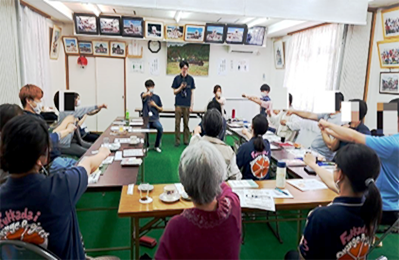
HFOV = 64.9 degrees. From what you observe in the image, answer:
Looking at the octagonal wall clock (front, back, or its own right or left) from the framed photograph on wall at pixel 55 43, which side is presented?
right

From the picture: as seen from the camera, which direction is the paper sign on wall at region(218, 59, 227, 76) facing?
toward the camera

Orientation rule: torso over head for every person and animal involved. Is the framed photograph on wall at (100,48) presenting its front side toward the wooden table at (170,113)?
no

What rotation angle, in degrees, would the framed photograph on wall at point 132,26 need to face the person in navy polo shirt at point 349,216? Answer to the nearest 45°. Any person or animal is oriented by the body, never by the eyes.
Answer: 0° — it already faces them

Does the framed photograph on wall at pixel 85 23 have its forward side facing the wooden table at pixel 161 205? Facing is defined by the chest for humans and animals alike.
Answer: yes

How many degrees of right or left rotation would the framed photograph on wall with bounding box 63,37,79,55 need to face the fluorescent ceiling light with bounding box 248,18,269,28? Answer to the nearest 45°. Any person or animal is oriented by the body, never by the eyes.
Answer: approximately 45° to its left

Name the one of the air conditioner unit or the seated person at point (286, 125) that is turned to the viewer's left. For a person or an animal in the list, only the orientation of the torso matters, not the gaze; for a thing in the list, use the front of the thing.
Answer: the seated person

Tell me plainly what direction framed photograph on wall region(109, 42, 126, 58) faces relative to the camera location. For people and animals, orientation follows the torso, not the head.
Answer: facing the viewer

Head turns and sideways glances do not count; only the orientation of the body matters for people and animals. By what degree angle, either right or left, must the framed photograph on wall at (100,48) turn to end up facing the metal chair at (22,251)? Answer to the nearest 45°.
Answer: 0° — it already faces it

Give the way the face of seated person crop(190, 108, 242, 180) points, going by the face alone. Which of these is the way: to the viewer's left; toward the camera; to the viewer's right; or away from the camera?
away from the camera

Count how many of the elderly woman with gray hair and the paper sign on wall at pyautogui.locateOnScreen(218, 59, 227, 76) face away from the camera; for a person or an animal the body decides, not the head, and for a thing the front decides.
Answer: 1

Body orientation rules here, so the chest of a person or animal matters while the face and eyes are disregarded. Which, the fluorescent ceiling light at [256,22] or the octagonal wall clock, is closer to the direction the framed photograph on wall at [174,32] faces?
the fluorescent ceiling light

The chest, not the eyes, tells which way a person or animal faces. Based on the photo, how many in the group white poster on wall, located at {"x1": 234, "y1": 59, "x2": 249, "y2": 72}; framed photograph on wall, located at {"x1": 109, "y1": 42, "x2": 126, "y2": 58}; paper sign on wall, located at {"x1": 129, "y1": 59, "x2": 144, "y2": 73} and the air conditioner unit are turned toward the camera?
4

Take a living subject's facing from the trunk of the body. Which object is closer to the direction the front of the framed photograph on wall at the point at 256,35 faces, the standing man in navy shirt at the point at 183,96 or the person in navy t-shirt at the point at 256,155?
the person in navy t-shirt

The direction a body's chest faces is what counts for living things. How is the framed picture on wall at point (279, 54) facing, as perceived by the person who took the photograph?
facing the viewer and to the left of the viewer

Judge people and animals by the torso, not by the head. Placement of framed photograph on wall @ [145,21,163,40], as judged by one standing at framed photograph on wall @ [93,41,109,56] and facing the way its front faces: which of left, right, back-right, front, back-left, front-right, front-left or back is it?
front-left

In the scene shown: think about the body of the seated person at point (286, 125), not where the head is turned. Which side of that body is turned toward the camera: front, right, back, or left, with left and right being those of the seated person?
left

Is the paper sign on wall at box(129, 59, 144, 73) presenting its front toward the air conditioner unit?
no

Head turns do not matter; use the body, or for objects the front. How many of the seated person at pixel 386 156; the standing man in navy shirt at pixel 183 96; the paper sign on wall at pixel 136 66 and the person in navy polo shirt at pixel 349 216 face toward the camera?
2

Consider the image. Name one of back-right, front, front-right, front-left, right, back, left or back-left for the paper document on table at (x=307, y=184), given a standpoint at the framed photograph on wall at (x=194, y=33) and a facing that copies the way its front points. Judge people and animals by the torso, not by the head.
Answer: front

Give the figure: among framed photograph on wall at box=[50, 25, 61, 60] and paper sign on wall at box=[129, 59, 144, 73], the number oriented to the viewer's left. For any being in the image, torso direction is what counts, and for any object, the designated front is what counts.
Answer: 0
